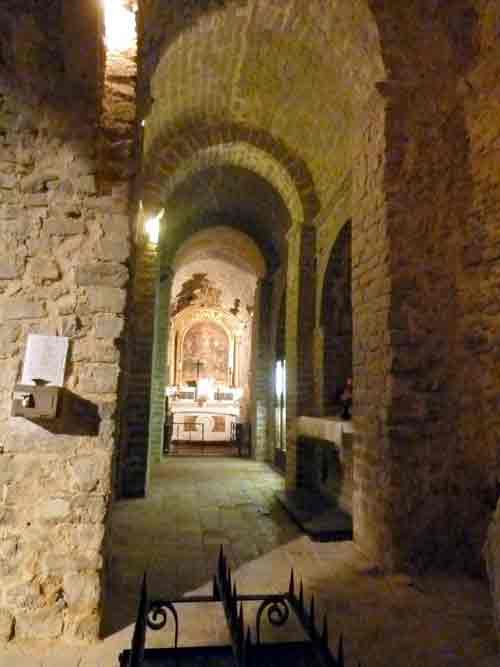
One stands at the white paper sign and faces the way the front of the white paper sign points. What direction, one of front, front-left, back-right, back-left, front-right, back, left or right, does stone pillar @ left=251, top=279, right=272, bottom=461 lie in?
back-left

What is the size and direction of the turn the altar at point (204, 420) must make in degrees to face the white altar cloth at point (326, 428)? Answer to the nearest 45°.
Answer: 0° — it already faces it

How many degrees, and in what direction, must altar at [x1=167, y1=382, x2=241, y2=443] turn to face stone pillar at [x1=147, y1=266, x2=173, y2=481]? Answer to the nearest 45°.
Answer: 0° — it already faces it

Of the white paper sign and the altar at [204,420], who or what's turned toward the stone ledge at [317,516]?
the altar

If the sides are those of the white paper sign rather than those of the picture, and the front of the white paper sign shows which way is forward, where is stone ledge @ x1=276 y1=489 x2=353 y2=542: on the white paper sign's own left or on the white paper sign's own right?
on the white paper sign's own left

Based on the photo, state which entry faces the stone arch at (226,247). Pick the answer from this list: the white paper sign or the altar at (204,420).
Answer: the altar

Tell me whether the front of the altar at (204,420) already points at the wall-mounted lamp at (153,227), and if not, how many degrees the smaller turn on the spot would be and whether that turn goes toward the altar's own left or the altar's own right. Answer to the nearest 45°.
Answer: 0° — it already faces it

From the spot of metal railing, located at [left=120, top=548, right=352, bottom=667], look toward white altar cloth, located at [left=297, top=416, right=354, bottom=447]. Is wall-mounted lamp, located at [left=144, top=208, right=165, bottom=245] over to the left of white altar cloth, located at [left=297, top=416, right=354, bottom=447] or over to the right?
left
